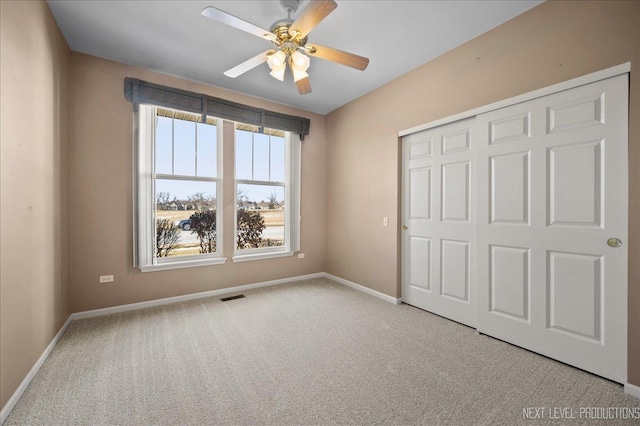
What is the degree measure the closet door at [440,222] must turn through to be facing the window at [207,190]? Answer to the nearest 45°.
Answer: approximately 45° to its right

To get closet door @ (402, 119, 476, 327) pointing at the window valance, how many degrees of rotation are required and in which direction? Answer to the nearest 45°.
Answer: approximately 45° to its right

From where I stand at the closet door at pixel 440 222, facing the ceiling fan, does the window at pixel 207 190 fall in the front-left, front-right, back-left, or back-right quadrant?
front-right

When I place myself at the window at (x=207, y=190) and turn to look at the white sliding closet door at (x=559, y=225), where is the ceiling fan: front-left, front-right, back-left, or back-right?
front-right

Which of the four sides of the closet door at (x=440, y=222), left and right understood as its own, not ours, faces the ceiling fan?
front

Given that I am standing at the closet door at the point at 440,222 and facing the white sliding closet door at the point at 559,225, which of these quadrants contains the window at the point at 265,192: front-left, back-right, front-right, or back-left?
back-right

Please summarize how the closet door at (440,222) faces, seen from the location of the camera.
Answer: facing the viewer and to the left of the viewer

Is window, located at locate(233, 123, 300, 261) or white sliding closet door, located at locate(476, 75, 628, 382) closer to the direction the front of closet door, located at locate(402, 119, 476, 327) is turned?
the window

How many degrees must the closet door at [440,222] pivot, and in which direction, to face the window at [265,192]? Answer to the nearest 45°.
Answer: approximately 45° to its right
